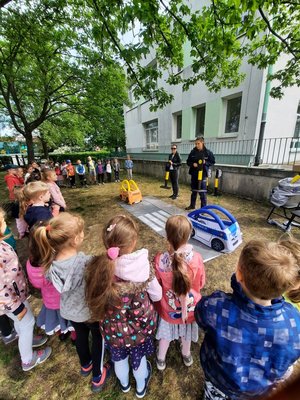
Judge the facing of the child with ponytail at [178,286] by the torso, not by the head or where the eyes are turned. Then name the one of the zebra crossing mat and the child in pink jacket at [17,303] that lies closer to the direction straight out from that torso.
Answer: the zebra crossing mat

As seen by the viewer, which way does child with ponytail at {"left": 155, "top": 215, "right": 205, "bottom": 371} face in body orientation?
away from the camera

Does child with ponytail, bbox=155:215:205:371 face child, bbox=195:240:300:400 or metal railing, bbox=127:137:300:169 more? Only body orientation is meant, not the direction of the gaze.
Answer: the metal railing

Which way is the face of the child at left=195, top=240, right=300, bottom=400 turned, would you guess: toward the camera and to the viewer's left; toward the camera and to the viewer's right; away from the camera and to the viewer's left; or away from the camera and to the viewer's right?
away from the camera and to the viewer's left

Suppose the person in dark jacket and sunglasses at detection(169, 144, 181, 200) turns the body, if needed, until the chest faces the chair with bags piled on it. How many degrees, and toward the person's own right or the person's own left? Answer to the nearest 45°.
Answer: approximately 90° to the person's own left

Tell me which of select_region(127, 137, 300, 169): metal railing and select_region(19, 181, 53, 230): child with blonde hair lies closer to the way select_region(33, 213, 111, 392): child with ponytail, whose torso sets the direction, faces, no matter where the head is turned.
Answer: the metal railing

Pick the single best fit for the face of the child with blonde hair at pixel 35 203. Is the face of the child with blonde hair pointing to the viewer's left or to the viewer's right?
to the viewer's right

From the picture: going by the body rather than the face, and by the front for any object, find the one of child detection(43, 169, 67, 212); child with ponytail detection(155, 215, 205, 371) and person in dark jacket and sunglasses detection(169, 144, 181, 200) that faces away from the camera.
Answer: the child with ponytail

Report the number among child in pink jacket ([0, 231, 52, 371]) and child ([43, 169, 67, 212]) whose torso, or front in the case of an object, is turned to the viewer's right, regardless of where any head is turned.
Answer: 2

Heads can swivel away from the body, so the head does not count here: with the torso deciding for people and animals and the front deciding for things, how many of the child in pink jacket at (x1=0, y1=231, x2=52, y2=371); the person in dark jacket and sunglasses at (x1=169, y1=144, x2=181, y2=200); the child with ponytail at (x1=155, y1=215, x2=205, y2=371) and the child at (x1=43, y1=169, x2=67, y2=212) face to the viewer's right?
2

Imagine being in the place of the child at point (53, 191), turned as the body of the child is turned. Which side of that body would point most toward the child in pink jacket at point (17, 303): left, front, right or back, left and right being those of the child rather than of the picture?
right

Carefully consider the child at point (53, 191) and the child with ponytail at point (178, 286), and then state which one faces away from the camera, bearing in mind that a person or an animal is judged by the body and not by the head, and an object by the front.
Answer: the child with ponytail

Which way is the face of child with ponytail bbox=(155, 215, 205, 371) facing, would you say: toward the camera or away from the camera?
away from the camera

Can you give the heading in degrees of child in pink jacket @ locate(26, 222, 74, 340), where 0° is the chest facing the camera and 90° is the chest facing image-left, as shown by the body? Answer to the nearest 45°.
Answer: approximately 225°

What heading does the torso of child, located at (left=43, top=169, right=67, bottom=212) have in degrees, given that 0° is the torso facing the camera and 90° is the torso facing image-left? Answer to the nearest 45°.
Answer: approximately 270°
